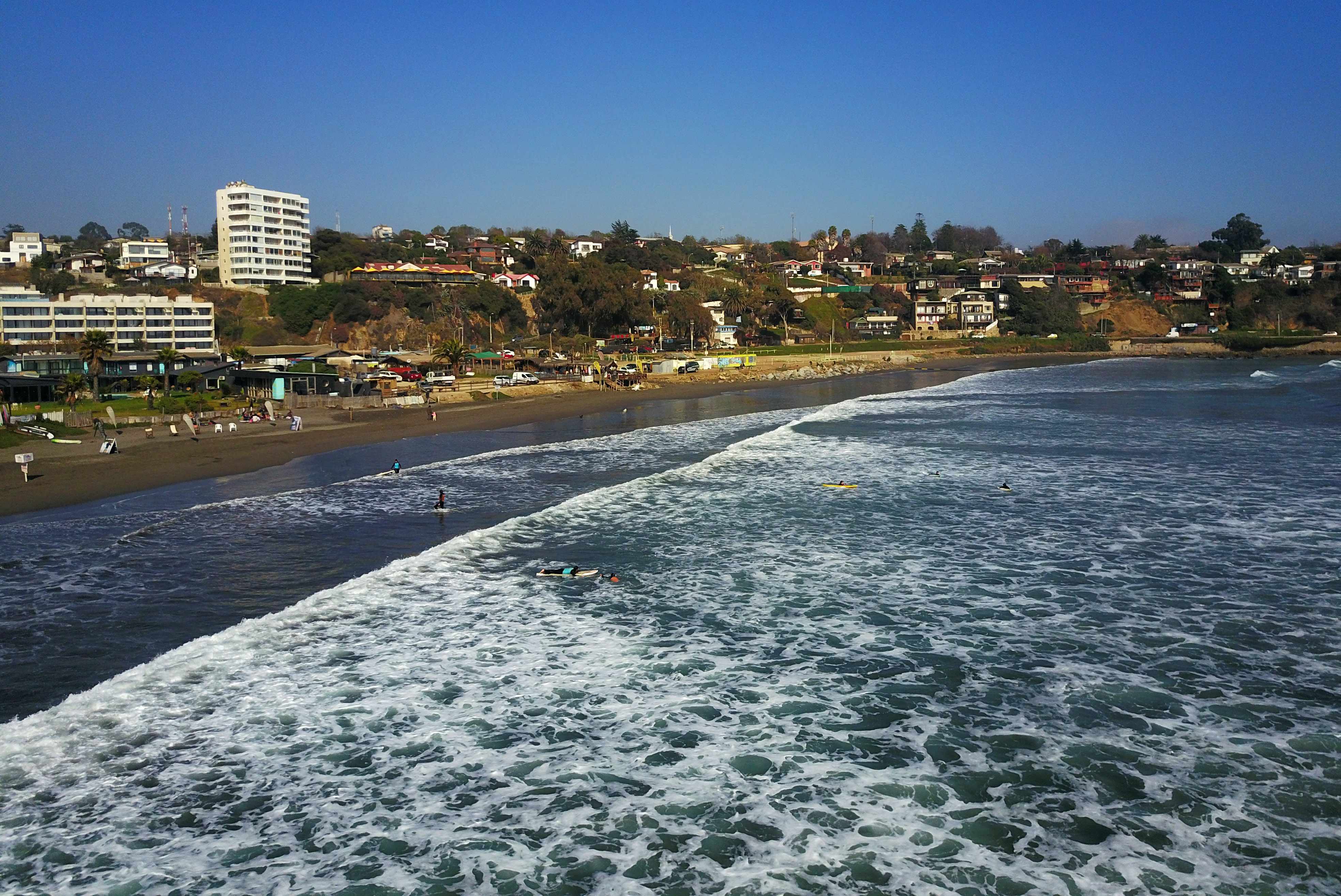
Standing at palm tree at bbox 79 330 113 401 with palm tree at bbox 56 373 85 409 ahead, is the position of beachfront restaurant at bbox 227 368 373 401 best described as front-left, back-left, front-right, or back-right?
back-left

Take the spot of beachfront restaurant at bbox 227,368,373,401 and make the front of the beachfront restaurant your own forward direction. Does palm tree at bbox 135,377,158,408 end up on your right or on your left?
on your right

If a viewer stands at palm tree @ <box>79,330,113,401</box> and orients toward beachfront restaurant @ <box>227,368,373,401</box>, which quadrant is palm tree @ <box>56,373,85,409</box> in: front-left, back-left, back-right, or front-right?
back-right

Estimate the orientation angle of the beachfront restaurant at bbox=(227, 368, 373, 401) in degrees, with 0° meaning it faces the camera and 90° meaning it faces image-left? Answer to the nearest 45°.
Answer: approximately 0°

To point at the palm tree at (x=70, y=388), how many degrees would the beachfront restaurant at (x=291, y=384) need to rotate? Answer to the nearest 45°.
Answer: approximately 45° to its right

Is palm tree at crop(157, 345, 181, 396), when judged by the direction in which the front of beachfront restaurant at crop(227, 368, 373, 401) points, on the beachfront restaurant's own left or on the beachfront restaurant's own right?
on the beachfront restaurant's own right
